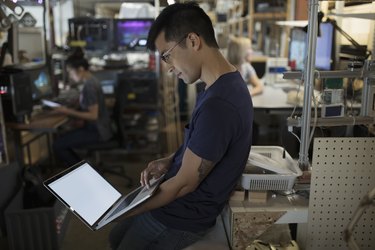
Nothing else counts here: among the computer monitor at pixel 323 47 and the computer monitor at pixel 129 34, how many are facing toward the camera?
2

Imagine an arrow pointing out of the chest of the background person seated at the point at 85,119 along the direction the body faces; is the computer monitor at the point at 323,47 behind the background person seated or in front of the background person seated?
behind

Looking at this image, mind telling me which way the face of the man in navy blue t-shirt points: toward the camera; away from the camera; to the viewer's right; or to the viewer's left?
to the viewer's left

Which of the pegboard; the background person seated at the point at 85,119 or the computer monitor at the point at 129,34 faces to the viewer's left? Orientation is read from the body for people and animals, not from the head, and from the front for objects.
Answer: the background person seated

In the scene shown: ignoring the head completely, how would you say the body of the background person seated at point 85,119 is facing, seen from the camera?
to the viewer's left

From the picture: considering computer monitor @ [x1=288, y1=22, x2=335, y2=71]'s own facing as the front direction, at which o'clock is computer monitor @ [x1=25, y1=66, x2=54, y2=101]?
computer monitor @ [x1=25, y1=66, x2=54, y2=101] is roughly at 3 o'clock from computer monitor @ [x1=288, y1=22, x2=335, y2=71].

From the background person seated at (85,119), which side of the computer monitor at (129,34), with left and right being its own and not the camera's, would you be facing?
front

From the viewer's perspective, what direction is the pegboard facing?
toward the camera

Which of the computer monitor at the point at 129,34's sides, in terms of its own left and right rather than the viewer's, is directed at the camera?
front

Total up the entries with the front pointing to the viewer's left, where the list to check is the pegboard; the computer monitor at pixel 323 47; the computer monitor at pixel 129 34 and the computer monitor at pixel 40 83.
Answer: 0

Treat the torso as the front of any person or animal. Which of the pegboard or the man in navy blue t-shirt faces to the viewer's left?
the man in navy blue t-shirt

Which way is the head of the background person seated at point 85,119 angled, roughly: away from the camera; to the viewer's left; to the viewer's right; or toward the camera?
to the viewer's left
